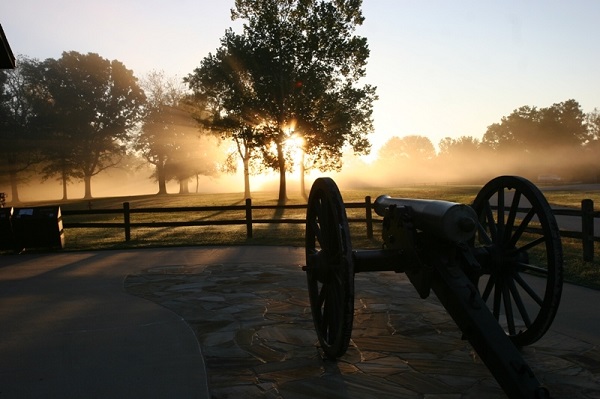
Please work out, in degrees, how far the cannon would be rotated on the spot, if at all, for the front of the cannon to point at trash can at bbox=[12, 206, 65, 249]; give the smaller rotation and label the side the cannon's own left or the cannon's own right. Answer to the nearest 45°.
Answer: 0° — it already faces it

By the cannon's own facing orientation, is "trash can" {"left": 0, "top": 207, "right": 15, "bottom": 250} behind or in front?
in front

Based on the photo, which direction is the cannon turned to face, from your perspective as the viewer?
facing away from the viewer and to the left of the viewer

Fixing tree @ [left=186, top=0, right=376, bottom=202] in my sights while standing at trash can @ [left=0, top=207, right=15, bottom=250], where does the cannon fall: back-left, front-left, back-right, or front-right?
back-right

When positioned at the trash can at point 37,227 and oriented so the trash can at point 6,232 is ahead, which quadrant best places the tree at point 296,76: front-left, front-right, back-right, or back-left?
back-right

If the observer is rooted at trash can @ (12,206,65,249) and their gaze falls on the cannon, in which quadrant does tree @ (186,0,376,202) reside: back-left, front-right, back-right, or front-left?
back-left

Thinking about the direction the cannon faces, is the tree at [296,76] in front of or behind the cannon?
in front
